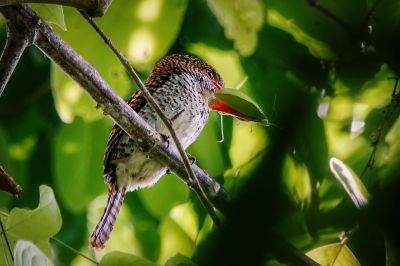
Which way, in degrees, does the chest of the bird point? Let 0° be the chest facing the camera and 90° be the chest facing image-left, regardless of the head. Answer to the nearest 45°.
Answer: approximately 270°
